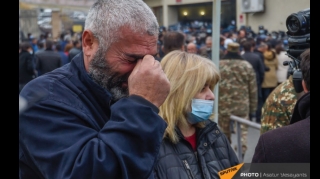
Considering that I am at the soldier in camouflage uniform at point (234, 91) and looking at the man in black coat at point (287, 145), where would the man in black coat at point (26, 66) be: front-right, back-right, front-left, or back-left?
back-right

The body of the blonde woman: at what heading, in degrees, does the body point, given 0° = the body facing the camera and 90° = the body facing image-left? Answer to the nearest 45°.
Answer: approximately 315°

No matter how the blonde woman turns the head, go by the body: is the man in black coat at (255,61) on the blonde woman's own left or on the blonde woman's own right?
on the blonde woman's own left
